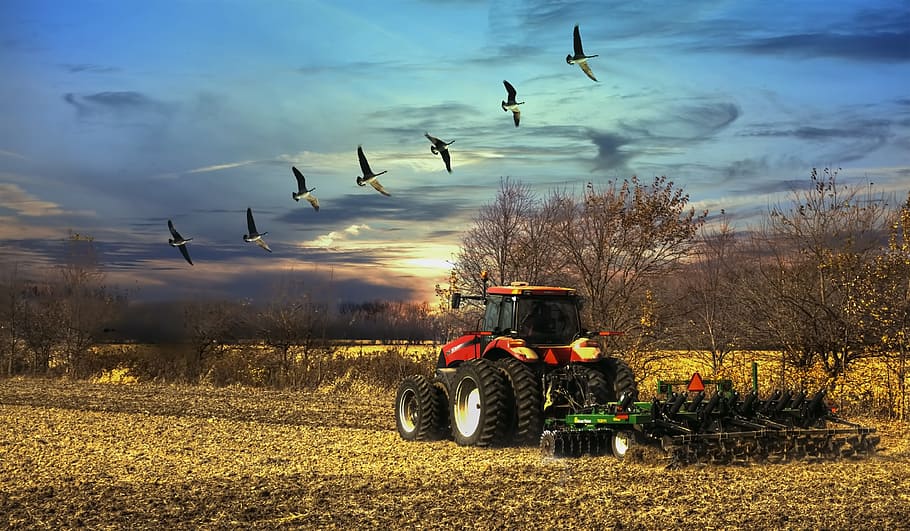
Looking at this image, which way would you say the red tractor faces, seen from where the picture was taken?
facing away from the viewer and to the left of the viewer

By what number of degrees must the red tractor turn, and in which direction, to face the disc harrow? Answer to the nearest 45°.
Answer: approximately 180°

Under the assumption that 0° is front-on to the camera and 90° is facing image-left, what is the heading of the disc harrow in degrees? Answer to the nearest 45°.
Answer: approximately 135°

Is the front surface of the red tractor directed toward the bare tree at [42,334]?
yes
